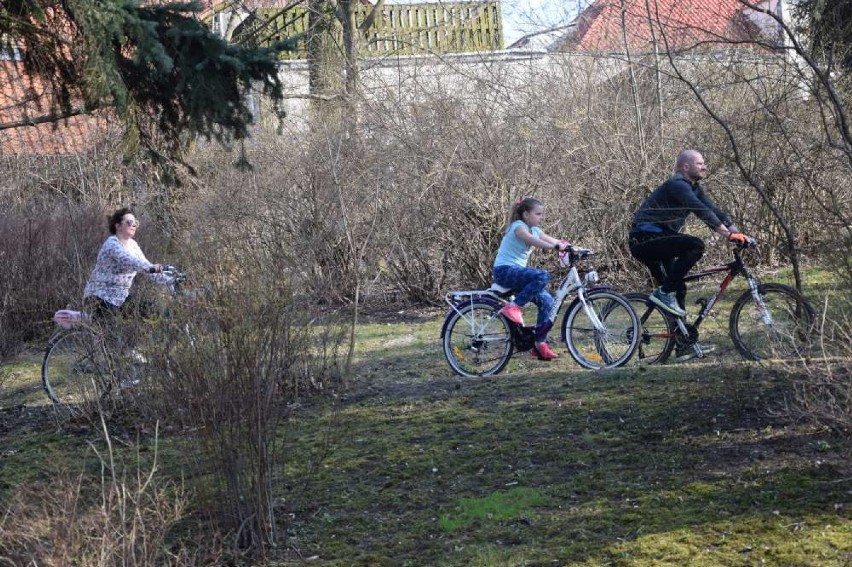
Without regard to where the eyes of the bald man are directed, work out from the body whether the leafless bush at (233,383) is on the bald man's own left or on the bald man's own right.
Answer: on the bald man's own right

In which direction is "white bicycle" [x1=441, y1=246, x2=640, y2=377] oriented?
to the viewer's right

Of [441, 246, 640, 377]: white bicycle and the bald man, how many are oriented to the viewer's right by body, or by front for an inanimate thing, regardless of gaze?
2

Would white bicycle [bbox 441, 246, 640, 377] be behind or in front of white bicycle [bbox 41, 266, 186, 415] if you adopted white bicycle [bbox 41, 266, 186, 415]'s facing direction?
in front

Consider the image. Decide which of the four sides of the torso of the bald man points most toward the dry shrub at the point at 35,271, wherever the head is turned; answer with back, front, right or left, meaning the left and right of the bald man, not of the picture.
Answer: back

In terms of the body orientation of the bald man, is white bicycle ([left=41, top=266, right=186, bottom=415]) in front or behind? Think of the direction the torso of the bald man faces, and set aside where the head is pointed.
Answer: behind

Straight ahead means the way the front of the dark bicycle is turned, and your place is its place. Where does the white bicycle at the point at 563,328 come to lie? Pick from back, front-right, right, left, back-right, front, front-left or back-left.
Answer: back

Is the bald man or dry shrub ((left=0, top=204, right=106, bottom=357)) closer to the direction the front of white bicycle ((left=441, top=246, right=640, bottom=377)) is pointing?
the bald man

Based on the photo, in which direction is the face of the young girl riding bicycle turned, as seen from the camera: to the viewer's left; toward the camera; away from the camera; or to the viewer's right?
to the viewer's right

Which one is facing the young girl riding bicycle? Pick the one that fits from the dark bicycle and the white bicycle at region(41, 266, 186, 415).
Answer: the white bicycle

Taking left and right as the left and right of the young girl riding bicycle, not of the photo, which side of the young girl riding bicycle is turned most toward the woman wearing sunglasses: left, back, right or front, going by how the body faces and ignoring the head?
back

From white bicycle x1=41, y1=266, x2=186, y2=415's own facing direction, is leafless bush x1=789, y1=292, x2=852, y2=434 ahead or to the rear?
ahead

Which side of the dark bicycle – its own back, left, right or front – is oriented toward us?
right

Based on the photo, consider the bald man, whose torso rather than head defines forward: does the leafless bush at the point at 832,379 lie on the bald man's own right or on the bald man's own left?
on the bald man's own right

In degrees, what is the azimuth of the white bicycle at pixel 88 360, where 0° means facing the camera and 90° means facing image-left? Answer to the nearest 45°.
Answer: approximately 270°
